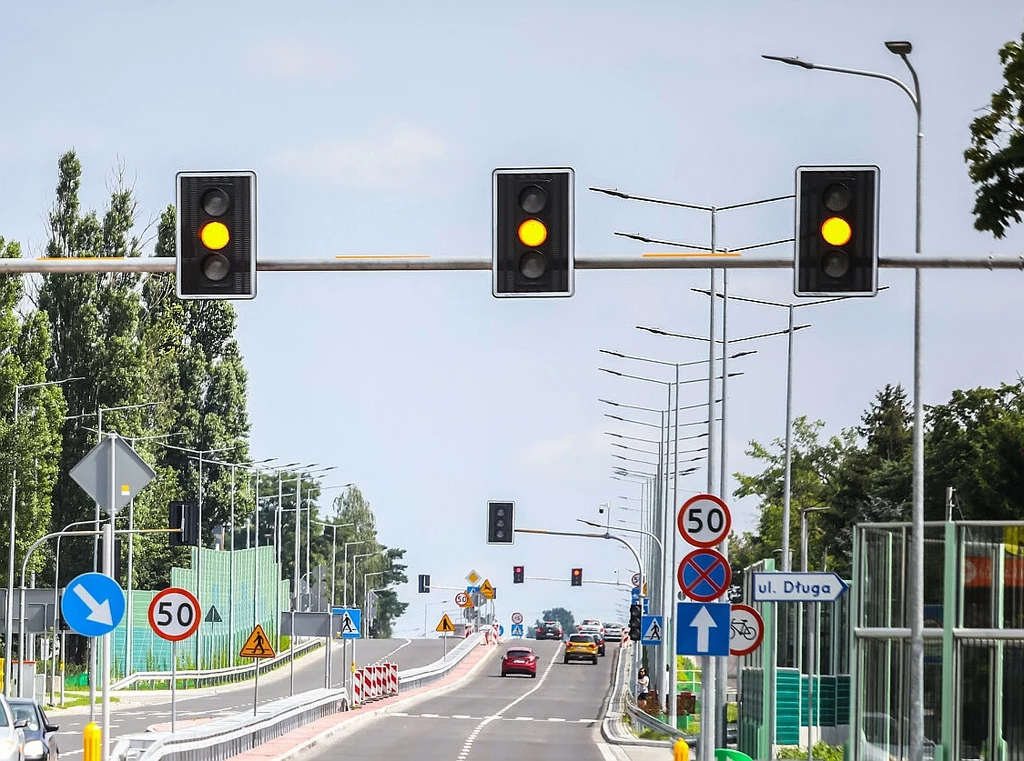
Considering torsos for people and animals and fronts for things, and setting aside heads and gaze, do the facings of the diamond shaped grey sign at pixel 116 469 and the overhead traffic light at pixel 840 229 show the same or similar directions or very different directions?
very different directions

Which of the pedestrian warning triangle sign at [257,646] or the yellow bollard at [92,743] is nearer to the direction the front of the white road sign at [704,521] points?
the yellow bollard

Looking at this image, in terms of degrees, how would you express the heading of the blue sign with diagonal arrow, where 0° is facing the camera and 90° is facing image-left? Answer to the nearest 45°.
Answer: approximately 0°

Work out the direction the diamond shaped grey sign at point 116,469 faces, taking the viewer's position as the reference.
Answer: facing away from the viewer

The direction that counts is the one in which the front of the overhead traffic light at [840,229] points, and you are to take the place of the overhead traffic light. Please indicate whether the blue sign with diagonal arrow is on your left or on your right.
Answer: on your right

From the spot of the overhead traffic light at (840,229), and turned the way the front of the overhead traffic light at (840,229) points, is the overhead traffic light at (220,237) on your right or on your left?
on your right

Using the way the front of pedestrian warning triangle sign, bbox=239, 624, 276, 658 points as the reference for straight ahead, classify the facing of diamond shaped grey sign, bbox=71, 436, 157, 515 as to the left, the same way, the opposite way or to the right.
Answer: the opposite way

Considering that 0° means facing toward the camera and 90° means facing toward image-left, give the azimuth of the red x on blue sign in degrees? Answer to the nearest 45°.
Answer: approximately 0°

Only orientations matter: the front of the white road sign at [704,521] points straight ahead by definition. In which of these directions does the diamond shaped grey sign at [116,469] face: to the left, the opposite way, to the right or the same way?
the opposite way
